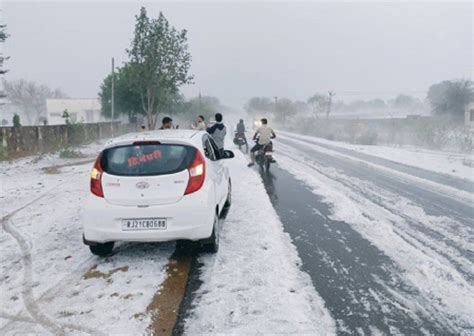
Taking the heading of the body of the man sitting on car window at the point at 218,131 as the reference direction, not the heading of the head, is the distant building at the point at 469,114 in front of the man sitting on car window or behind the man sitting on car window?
in front

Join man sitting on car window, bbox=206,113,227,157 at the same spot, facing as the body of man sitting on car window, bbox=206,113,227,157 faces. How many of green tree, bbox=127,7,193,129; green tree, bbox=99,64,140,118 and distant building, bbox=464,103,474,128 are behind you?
0

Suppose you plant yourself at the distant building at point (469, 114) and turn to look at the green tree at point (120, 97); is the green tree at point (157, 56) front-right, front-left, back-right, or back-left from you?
front-left

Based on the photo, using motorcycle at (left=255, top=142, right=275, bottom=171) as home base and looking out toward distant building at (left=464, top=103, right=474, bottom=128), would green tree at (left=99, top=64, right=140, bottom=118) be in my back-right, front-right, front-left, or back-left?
front-left

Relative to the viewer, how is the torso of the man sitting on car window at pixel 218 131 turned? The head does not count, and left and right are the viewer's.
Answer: facing away from the viewer

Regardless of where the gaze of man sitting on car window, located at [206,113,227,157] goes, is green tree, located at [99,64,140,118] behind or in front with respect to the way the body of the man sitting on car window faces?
in front
